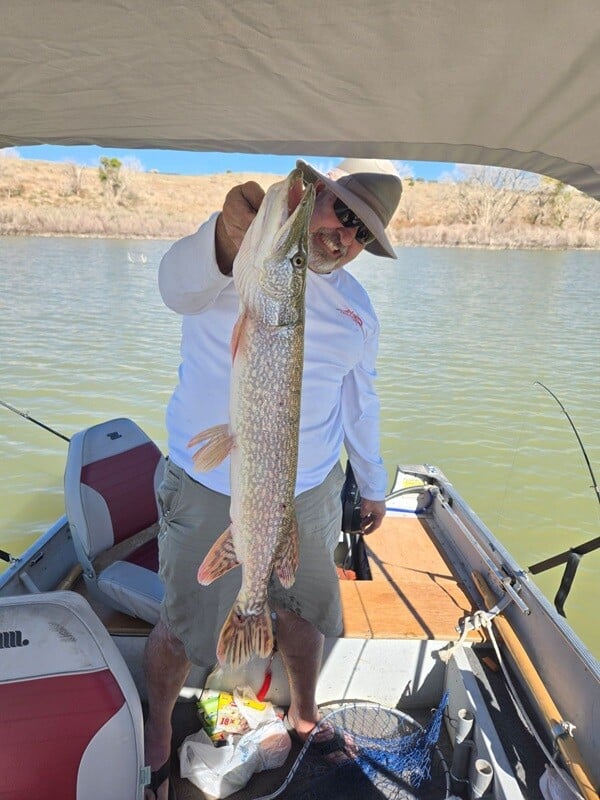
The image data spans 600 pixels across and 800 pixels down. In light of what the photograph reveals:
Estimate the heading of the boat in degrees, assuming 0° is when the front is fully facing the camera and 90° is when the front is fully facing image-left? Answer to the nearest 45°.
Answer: approximately 180°
